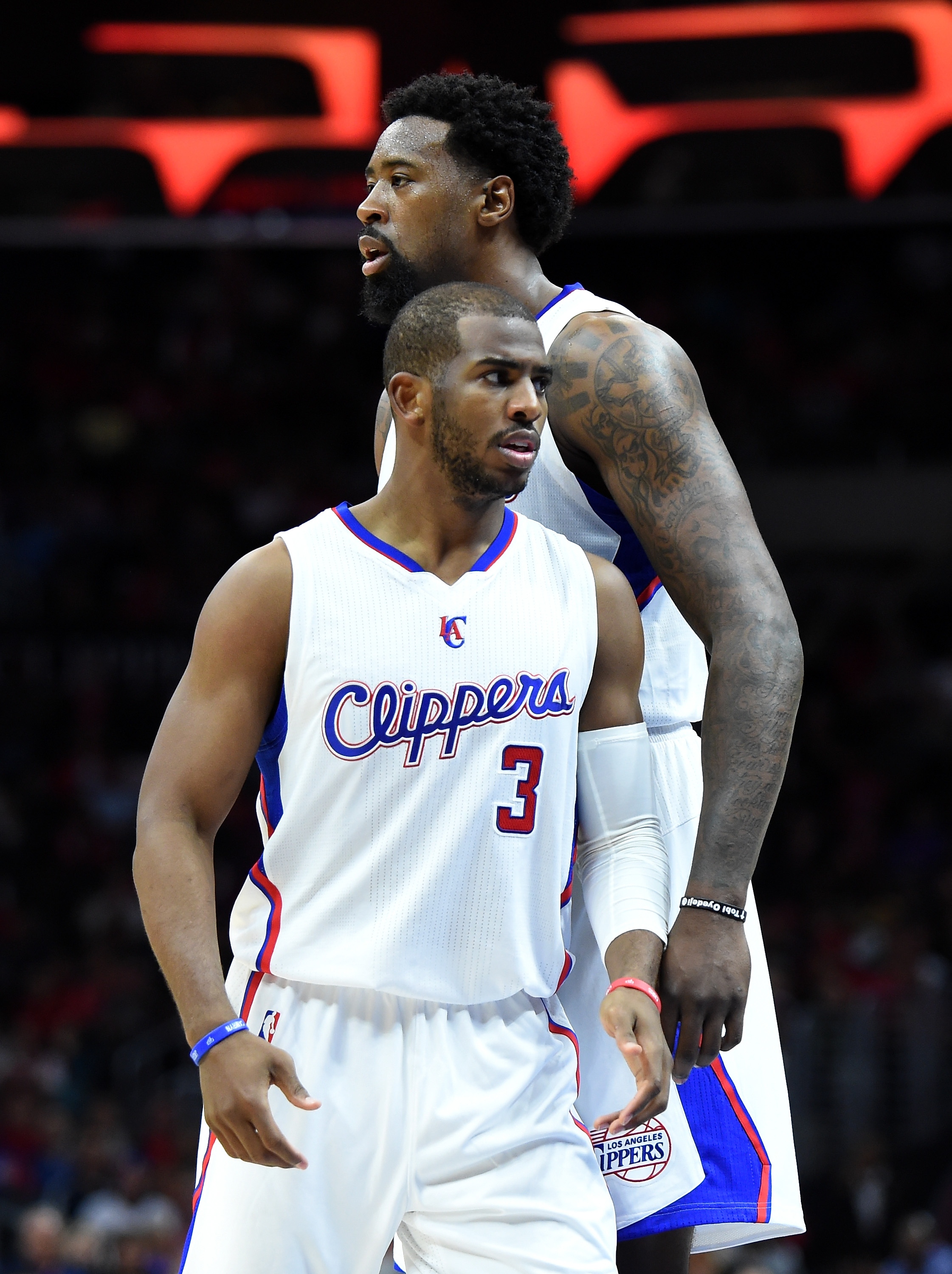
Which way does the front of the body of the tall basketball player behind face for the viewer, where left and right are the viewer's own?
facing to the left of the viewer

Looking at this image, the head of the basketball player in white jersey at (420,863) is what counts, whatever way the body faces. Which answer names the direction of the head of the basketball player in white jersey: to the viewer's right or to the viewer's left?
to the viewer's right

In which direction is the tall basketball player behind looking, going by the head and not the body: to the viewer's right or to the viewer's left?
to the viewer's left
